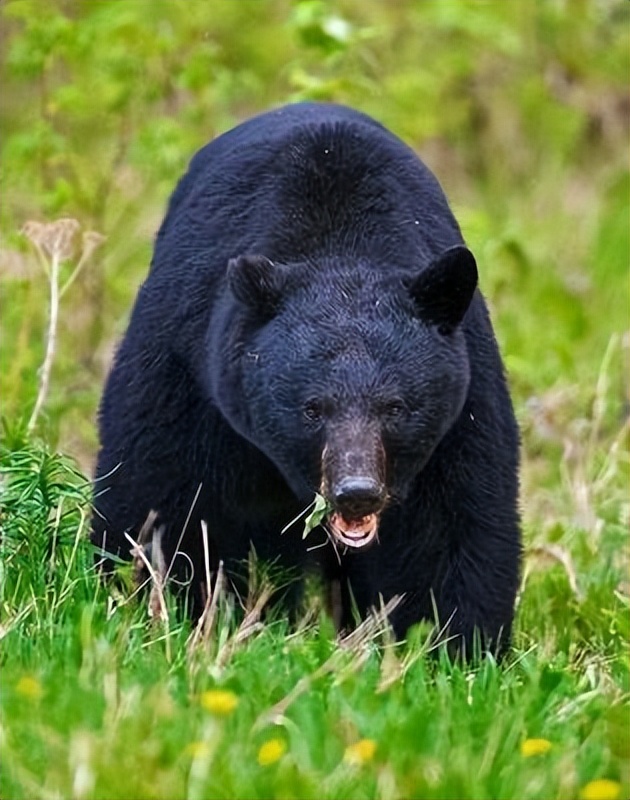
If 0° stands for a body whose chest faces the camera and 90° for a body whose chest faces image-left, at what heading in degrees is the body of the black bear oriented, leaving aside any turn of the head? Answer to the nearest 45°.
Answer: approximately 0°

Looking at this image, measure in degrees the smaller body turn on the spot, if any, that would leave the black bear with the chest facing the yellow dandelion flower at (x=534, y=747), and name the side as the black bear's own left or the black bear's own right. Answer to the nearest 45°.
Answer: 0° — it already faces it

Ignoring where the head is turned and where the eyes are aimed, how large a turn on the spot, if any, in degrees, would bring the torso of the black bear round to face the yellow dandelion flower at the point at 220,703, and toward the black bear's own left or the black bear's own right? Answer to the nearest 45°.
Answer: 0° — it already faces it

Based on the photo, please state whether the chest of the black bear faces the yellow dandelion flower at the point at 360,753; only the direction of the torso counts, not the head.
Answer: yes

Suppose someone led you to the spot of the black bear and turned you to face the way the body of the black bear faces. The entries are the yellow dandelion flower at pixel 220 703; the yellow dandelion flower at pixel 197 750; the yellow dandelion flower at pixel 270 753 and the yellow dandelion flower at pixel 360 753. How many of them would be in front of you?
4

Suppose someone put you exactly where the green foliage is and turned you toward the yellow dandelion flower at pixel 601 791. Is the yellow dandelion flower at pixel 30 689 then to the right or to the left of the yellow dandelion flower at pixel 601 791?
right
